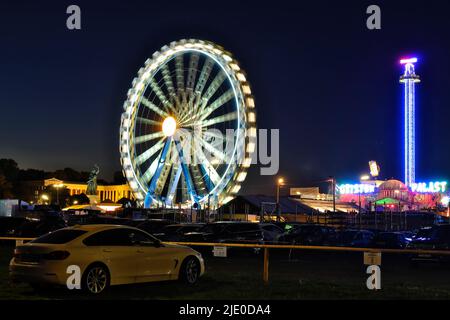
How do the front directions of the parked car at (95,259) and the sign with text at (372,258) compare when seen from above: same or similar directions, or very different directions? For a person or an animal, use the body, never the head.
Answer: very different directions

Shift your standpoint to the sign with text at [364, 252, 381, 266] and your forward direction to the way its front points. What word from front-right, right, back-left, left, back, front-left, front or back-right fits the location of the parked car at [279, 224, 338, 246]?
back

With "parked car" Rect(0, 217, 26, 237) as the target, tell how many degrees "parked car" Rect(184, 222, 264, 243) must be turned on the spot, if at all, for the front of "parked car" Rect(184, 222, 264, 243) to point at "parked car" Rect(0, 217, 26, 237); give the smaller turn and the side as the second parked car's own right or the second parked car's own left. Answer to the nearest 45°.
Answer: approximately 45° to the second parked car's own right

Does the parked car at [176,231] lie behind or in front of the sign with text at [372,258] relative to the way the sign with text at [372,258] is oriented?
behind

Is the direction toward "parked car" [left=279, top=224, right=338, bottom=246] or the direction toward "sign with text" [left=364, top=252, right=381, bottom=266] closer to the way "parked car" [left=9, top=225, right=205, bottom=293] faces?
the parked car

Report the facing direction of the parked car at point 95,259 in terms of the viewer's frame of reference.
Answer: facing away from the viewer and to the right of the viewer
